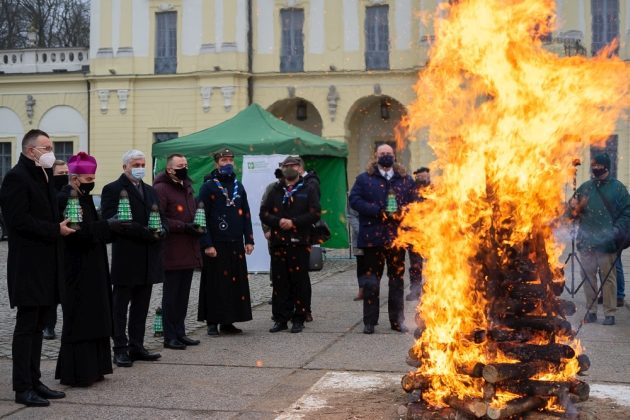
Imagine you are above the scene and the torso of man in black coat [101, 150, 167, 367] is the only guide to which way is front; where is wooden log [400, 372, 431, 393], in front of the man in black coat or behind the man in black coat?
in front

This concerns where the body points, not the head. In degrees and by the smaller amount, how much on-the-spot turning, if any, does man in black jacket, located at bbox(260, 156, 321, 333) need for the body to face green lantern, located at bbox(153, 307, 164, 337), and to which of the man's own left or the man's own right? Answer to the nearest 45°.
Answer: approximately 90° to the man's own right

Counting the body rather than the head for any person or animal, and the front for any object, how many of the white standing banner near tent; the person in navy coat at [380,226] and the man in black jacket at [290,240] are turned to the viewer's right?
0

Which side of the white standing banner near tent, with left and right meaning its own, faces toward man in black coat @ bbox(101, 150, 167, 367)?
front

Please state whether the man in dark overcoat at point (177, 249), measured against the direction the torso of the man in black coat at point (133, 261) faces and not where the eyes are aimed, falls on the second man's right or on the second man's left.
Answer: on the second man's left

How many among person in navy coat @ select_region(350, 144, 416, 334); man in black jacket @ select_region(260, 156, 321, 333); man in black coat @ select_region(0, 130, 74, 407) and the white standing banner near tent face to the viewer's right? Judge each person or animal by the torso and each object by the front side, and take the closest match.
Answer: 1

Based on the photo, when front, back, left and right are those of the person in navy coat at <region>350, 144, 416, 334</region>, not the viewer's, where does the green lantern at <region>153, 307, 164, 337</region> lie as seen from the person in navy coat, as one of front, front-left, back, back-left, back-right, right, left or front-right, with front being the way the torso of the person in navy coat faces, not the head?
right

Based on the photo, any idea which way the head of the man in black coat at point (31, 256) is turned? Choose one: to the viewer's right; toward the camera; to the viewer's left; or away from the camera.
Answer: to the viewer's right

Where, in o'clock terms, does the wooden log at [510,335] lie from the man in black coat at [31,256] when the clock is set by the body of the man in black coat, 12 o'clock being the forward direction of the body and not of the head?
The wooden log is roughly at 1 o'clock from the man in black coat.

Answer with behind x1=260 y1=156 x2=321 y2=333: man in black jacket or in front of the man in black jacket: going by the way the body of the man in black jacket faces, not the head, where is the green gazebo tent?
behind

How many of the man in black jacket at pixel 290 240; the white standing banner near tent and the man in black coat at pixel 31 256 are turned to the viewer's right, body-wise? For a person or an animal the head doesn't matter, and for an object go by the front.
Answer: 1

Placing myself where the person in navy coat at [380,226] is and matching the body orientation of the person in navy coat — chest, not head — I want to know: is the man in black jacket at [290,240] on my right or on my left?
on my right

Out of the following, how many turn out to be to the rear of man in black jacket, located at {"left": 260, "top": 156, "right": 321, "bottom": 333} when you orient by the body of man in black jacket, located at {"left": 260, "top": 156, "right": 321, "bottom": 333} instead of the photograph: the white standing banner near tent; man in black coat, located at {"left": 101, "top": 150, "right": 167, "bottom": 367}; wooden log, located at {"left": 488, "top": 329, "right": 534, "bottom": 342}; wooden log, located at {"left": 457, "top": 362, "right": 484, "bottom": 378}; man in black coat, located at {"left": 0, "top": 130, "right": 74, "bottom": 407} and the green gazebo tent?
2

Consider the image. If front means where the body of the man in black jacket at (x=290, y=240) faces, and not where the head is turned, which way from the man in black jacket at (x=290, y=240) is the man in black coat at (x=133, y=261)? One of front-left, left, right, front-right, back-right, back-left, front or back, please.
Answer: front-right

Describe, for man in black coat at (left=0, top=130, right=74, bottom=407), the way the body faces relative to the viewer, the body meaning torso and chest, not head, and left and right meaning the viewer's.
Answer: facing to the right of the viewer
